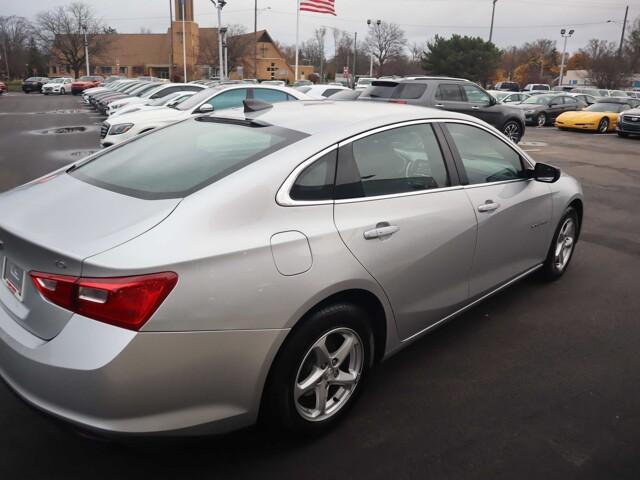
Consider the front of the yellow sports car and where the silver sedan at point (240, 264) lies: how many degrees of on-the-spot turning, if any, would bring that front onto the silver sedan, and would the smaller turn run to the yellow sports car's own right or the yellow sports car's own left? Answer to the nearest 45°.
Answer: approximately 45° to the yellow sports car's own left

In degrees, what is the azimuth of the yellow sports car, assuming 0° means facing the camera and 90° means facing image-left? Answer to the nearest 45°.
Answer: approximately 45°

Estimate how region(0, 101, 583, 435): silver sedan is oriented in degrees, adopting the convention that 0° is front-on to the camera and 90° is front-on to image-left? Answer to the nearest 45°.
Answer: approximately 225°

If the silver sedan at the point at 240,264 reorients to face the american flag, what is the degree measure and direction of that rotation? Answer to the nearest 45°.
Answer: approximately 45° to its left

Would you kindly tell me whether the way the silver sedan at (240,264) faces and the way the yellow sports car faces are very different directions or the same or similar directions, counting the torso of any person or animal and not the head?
very different directions
